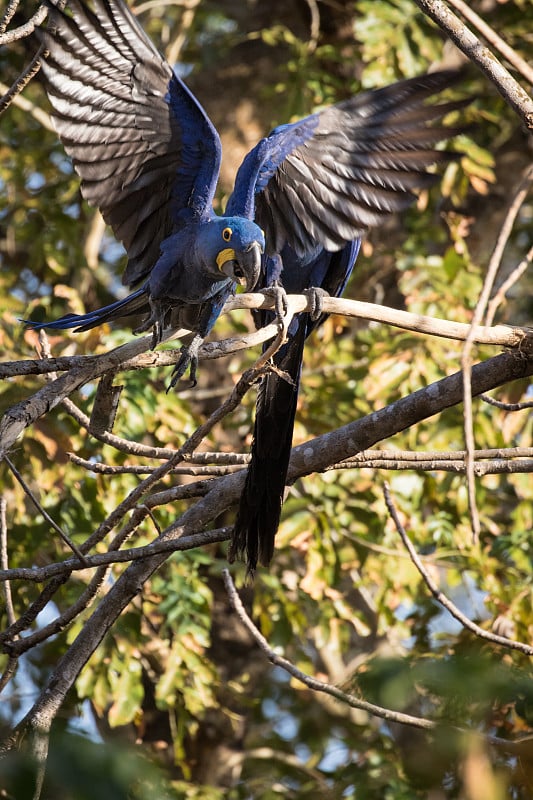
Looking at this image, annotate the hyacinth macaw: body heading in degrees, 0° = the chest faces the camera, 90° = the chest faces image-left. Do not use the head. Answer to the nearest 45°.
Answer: approximately 315°
